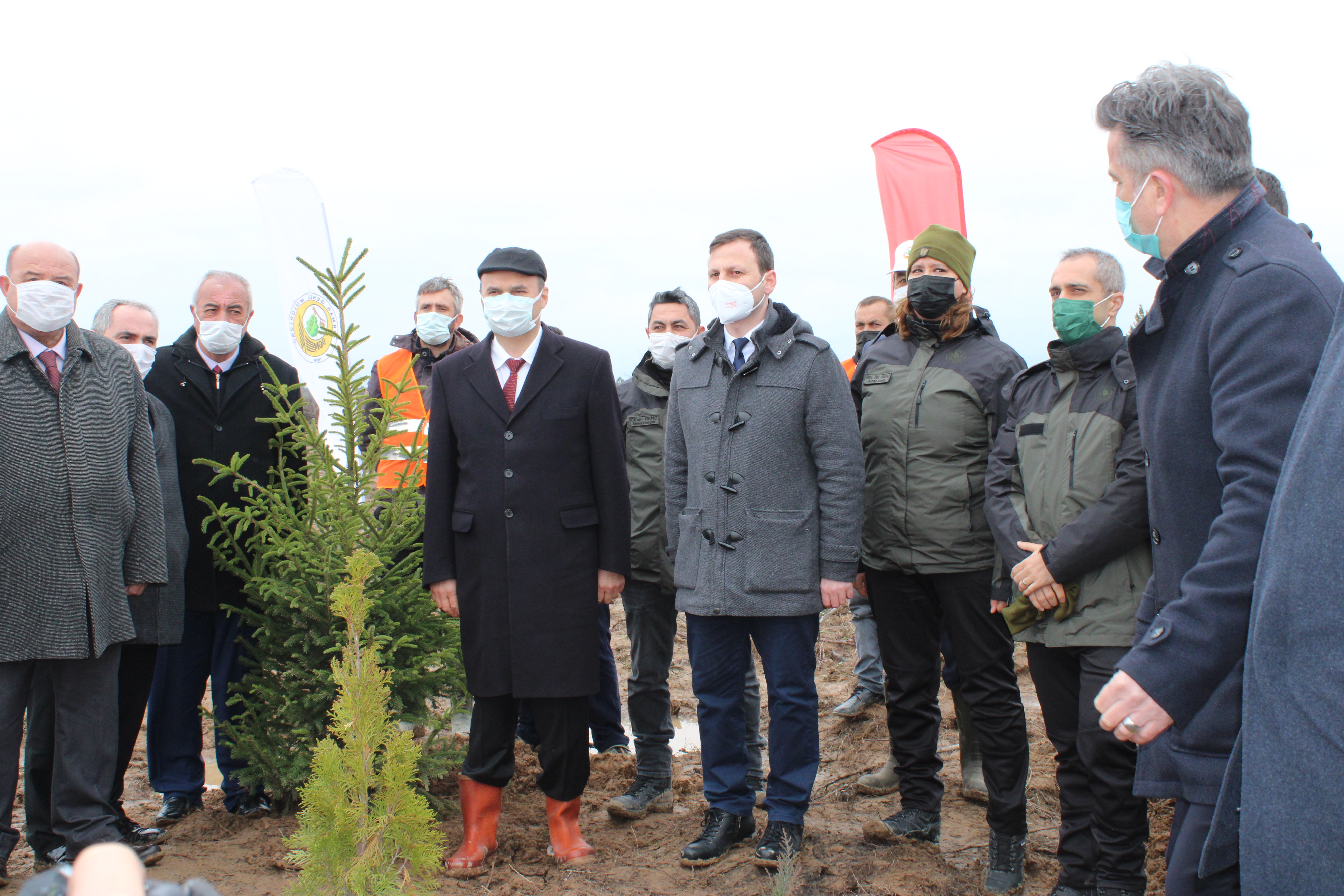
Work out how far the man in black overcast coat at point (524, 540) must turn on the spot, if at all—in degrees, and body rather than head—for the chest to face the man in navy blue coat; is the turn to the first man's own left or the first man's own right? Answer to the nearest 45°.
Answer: approximately 45° to the first man's own left

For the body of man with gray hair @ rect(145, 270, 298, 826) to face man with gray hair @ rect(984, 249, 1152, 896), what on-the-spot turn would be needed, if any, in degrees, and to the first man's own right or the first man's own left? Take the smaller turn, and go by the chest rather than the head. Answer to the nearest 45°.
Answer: approximately 45° to the first man's own left

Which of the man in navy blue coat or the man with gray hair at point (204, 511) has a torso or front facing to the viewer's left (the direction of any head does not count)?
the man in navy blue coat

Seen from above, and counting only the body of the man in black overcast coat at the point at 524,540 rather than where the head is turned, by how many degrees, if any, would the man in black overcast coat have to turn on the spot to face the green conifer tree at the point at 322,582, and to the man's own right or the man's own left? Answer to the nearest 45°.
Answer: approximately 90° to the man's own right

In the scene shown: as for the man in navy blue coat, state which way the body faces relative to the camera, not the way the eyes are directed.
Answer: to the viewer's left

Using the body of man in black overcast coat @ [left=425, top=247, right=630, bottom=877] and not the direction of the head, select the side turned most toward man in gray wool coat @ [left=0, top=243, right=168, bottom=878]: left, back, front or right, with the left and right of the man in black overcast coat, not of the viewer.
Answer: right
